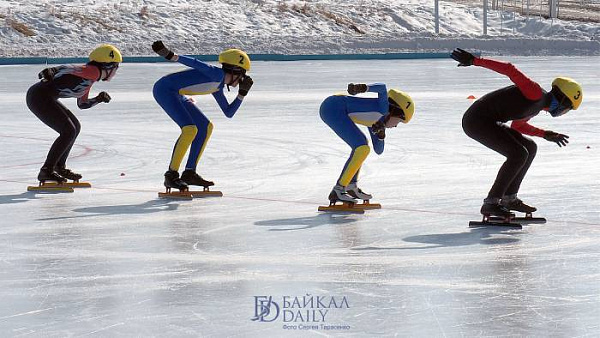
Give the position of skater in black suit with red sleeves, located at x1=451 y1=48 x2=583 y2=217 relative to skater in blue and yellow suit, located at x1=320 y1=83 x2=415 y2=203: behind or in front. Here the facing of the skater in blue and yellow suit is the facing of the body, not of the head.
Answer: in front

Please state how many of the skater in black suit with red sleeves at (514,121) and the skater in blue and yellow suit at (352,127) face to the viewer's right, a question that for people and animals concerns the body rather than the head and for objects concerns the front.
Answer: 2

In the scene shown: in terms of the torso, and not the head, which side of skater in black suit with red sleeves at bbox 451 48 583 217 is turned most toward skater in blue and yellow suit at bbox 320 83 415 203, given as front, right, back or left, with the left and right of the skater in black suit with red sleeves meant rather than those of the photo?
back

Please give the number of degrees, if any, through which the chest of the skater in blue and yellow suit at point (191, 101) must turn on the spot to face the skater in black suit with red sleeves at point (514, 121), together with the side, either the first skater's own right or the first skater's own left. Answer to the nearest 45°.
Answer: approximately 45° to the first skater's own right

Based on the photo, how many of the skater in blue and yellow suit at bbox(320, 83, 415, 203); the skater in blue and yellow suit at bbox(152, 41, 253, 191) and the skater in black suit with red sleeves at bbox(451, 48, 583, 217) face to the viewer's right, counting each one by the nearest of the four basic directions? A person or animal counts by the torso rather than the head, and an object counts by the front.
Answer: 3

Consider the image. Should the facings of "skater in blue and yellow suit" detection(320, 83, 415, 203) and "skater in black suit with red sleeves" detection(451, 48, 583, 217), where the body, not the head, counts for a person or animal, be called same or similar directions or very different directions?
same or similar directions

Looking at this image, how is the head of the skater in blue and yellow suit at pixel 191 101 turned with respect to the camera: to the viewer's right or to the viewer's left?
to the viewer's right

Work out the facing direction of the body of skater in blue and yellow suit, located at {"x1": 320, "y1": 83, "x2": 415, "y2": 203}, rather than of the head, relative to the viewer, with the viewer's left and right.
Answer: facing to the right of the viewer

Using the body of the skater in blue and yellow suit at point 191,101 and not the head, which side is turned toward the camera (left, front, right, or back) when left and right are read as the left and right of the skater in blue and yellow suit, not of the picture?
right

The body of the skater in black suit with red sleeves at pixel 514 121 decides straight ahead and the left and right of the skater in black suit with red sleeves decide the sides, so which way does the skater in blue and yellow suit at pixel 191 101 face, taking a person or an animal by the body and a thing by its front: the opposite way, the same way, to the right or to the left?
the same way

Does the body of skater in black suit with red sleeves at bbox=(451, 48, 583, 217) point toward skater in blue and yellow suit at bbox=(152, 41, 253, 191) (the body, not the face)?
no

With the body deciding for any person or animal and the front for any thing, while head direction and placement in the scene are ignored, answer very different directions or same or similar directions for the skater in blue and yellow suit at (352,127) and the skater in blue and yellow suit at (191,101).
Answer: same or similar directions

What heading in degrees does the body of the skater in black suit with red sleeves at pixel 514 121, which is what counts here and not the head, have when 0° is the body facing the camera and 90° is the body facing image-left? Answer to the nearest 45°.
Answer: approximately 270°
